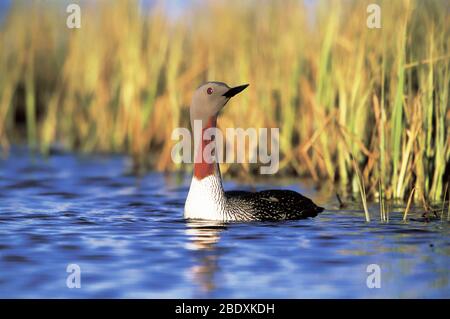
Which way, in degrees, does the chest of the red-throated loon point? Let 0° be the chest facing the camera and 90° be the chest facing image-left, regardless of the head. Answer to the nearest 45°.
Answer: approximately 90°
